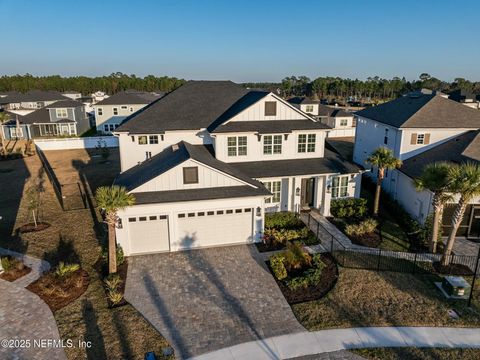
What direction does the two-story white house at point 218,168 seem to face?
toward the camera

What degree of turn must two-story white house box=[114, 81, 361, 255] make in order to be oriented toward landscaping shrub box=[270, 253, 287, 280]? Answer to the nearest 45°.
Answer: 0° — it already faces it

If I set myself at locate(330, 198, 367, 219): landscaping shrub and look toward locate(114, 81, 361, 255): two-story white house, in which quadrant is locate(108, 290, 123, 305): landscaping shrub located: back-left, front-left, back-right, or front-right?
front-left

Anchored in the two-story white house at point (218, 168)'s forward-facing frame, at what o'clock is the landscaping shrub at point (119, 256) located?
The landscaping shrub is roughly at 1 o'clock from the two-story white house.

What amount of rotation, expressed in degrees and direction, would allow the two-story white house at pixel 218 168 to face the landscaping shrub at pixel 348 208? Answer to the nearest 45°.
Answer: approximately 90° to its left

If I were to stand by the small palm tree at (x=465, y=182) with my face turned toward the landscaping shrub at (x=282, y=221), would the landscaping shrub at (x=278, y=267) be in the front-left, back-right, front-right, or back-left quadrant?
front-left

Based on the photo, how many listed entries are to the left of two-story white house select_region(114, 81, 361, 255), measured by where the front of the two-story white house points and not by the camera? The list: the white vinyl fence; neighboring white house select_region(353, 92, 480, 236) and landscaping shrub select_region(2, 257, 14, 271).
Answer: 1

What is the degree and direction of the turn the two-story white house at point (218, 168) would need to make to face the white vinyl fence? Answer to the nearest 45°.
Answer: approximately 135° to its right

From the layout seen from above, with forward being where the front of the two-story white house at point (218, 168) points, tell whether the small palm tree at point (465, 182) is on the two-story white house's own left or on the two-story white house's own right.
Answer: on the two-story white house's own left

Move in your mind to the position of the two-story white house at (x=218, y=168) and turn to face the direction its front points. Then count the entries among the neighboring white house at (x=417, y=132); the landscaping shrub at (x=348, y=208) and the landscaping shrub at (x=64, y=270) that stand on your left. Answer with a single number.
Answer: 2

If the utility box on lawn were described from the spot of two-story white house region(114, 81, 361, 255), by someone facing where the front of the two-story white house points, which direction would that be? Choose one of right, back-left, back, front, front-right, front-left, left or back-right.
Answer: front-left

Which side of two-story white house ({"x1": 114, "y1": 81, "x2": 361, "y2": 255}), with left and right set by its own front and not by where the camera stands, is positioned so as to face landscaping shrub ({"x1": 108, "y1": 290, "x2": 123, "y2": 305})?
front

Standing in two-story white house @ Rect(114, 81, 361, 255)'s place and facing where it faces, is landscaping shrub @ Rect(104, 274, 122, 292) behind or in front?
in front

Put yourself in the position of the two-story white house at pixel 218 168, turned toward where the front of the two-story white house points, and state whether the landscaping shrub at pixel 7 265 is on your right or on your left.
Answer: on your right

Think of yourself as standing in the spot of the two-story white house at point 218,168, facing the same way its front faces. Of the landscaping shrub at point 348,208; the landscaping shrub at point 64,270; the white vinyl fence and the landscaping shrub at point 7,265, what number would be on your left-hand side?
1
